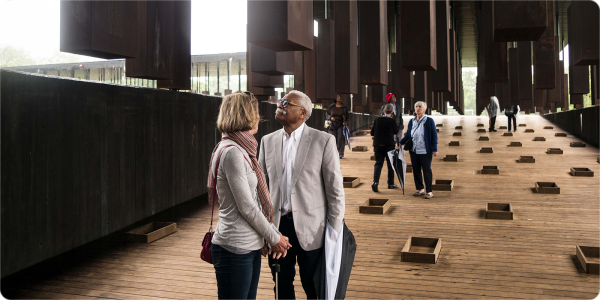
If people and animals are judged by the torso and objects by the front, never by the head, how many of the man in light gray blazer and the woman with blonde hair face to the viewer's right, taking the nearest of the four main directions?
1

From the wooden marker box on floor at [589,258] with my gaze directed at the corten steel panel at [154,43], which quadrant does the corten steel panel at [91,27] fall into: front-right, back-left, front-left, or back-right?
front-left

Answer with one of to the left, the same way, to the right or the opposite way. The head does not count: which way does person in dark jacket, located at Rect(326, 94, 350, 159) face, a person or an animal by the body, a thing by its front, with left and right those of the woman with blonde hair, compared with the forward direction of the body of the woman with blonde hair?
to the right

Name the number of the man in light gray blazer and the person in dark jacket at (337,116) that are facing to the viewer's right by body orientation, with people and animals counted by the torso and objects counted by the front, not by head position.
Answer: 0

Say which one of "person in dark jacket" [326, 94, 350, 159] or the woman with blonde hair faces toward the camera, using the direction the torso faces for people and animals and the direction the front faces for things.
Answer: the person in dark jacket

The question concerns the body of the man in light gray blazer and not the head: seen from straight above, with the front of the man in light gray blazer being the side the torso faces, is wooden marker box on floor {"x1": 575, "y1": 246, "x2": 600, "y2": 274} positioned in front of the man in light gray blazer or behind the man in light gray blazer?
behind

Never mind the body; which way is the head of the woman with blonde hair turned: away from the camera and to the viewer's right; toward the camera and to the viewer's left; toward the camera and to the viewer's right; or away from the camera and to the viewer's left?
away from the camera and to the viewer's right

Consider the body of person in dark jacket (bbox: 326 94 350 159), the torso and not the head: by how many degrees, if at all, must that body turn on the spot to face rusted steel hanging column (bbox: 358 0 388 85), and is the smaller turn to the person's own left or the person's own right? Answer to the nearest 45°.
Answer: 0° — they already face it

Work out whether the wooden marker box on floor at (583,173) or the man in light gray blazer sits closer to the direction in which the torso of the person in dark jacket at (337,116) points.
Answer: the man in light gray blazer

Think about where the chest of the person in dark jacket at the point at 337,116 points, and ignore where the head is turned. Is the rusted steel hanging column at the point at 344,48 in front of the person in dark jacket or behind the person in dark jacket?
in front

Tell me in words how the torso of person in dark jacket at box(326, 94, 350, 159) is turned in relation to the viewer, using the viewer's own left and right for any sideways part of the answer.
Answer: facing the viewer

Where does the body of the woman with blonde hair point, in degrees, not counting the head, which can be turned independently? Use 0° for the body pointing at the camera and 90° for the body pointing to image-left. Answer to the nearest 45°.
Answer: approximately 270°
